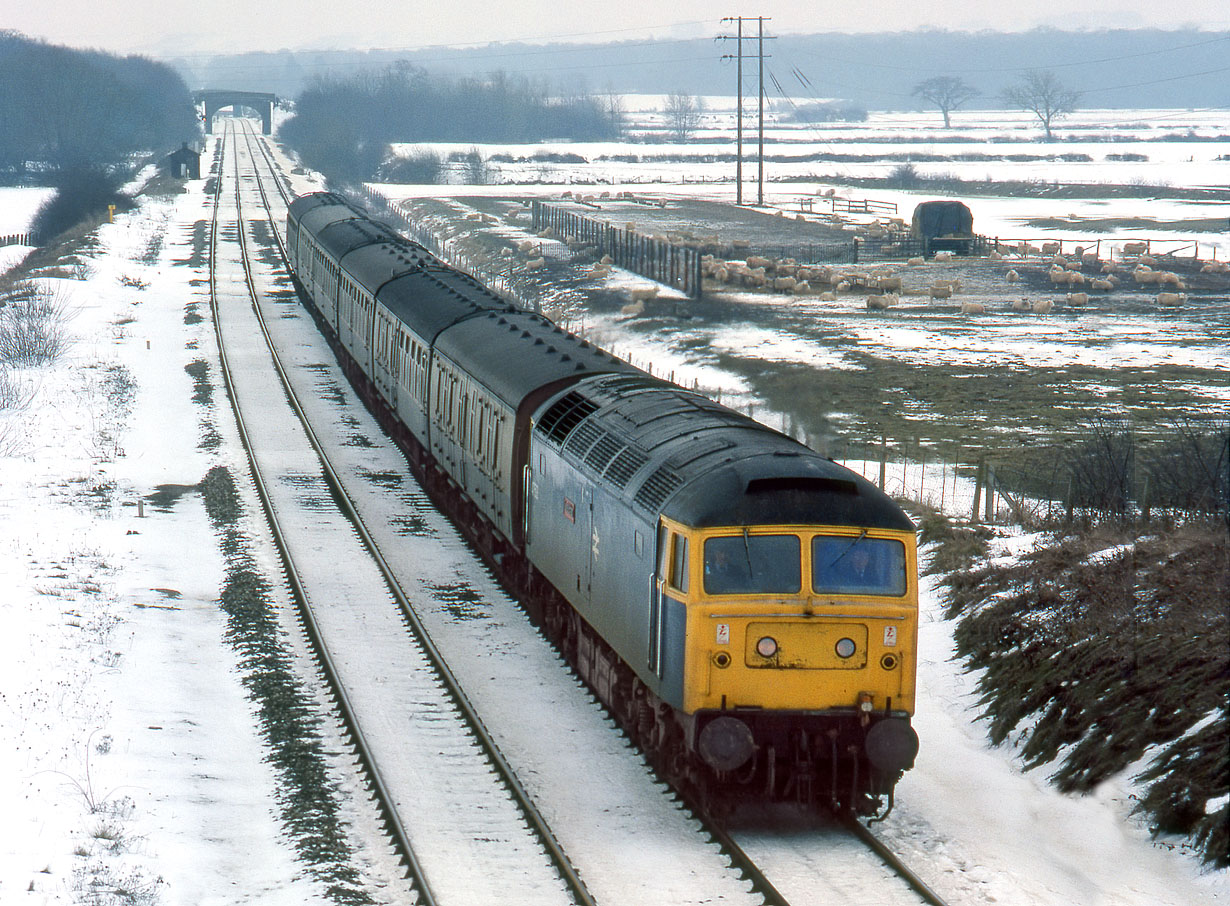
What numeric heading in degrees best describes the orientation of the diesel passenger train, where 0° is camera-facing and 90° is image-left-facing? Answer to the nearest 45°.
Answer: approximately 0°

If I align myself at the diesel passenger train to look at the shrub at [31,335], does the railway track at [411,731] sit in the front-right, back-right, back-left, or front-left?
front-left

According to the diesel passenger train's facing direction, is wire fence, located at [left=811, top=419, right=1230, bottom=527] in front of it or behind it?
behind

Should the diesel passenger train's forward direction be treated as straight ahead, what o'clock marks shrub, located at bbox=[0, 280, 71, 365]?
The shrub is roughly at 5 o'clock from the diesel passenger train.
